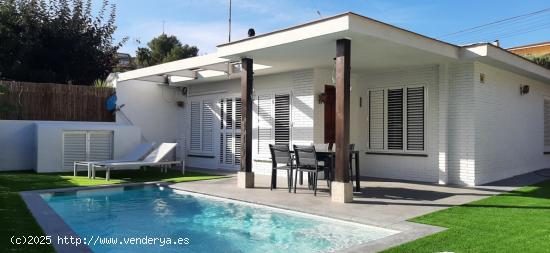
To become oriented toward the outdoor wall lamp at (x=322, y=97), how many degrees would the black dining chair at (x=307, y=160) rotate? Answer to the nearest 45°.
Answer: approximately 45° to its left

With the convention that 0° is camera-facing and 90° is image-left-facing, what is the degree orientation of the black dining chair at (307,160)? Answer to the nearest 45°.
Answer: approximately 225°

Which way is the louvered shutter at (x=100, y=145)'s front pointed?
toward the camera

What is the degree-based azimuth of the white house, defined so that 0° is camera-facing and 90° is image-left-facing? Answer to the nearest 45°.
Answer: approximately 45°

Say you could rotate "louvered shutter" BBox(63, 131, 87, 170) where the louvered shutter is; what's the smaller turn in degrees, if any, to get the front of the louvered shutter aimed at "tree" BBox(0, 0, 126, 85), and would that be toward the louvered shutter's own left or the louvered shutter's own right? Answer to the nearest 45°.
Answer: approximately 180°

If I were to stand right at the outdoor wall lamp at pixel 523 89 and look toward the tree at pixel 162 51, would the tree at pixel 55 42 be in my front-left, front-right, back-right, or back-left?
front-left

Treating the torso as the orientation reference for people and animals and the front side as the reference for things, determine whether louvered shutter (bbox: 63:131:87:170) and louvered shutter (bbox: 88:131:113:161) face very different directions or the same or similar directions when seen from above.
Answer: same or similar directions

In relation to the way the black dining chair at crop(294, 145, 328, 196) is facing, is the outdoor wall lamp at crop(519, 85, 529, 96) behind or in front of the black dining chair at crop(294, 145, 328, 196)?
in front

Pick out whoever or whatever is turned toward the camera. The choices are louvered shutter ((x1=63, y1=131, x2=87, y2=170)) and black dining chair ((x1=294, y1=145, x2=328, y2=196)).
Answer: the louvered shutter

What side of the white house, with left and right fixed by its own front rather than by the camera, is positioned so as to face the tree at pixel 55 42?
right

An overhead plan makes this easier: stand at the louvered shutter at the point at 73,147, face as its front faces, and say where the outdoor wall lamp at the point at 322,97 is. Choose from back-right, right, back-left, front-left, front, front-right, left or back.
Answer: front-left

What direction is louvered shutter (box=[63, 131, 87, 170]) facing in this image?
toward the camera

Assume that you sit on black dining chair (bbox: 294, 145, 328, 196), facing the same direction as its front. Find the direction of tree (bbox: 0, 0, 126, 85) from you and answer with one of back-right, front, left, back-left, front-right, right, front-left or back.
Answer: left

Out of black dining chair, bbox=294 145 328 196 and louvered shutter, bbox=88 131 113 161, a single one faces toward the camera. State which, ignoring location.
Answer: the louvered shutter

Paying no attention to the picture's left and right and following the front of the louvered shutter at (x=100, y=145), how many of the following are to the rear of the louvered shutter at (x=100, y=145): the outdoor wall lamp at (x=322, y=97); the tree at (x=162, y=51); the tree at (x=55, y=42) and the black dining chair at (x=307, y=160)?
2

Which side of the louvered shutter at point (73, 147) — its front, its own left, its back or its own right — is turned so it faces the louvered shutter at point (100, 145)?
left

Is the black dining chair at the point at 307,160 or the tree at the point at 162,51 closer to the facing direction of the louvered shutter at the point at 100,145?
the black dining chair
